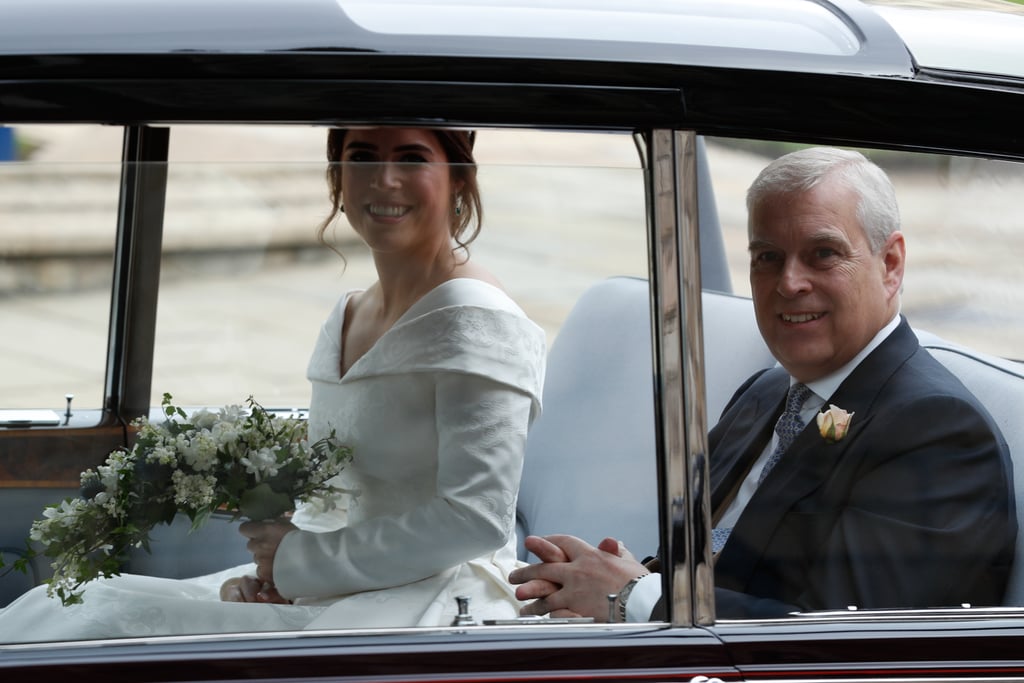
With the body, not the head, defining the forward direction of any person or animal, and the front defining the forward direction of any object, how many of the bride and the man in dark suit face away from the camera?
0

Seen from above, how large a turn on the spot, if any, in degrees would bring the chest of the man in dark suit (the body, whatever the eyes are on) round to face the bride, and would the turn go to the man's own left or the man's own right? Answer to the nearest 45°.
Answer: approximately 45° to the man's own right

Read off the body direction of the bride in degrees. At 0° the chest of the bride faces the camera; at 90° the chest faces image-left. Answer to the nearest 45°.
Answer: approximately 45°

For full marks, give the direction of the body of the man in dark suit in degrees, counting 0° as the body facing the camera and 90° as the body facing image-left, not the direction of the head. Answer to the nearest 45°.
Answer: approximately 45°

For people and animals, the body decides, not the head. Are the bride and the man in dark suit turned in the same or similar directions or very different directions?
same or similar directions

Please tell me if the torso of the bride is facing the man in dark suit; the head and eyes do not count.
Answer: no
